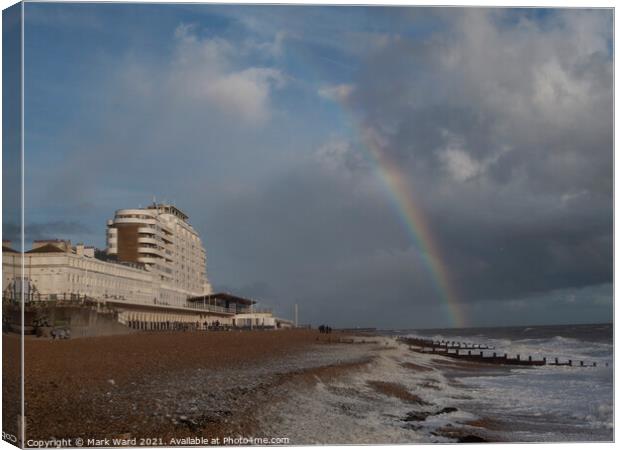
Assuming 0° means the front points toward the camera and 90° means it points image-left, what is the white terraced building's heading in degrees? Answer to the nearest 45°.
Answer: approximately 315°

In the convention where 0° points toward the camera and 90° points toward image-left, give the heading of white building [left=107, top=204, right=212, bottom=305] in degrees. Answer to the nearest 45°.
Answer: approximately 315°
